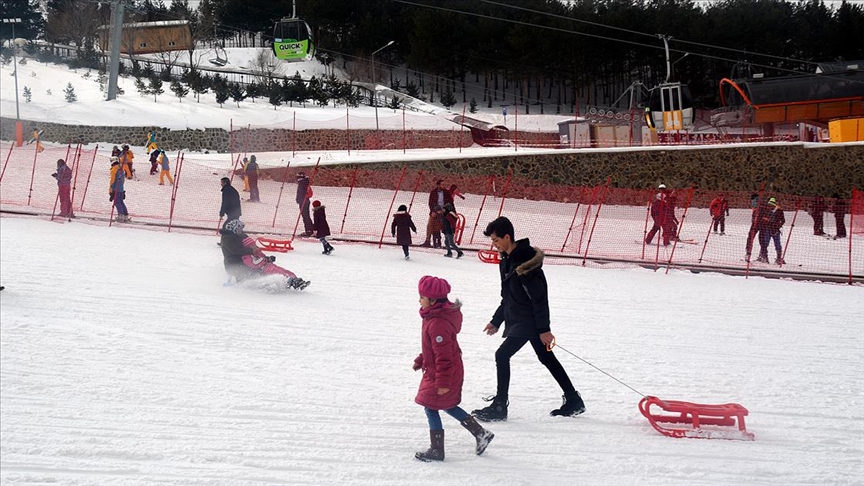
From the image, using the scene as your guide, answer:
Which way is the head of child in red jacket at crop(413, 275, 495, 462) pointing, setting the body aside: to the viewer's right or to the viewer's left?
to the viewer's left

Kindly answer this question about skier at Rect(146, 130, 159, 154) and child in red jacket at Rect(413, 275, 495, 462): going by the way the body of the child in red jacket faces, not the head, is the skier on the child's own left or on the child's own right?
on the child's own right

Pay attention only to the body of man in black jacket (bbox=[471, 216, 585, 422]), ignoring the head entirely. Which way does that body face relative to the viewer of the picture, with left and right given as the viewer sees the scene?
facing to the left of the viewer

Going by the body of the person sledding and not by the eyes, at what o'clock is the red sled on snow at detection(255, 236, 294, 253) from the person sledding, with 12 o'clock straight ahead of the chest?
The red sled on snow is roughly at 9 o'clock from the person sledding.

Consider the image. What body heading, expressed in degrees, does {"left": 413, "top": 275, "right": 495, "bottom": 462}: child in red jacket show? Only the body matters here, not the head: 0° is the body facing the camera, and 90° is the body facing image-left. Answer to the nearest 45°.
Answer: approximately 90°

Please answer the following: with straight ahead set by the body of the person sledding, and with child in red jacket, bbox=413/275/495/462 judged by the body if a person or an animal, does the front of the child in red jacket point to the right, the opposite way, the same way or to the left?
the opposite way

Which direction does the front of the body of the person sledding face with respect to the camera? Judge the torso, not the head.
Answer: to the viewer's right

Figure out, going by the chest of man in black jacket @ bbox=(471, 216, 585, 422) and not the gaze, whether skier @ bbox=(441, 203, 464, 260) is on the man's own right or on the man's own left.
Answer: on the man's own right
